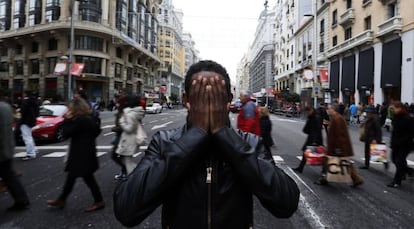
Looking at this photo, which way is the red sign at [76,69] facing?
toward the camera

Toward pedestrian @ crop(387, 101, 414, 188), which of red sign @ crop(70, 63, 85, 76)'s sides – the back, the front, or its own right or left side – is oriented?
front

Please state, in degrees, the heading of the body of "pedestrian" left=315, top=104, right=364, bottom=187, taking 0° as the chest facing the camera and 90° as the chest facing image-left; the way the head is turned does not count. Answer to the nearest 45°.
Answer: approximately 90°

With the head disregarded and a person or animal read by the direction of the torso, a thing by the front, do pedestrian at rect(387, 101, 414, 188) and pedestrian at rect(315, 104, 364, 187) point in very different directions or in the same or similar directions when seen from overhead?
same or similar directions

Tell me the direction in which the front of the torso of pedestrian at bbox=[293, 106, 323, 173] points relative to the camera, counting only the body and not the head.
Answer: to the viewer's left

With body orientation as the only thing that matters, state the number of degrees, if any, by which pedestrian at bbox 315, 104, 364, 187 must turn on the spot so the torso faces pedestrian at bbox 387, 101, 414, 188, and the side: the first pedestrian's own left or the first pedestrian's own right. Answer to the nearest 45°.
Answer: approximately 135° to the first pedestrian's own right

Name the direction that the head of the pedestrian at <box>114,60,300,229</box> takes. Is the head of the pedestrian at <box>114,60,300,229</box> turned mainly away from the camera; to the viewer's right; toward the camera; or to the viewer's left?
toward the camera

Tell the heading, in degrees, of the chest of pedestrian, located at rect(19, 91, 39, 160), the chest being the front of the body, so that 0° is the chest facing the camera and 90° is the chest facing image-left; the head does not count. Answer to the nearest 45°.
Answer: approximately 90°

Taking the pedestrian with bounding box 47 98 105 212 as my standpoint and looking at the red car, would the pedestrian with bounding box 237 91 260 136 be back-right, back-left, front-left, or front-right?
front-right
